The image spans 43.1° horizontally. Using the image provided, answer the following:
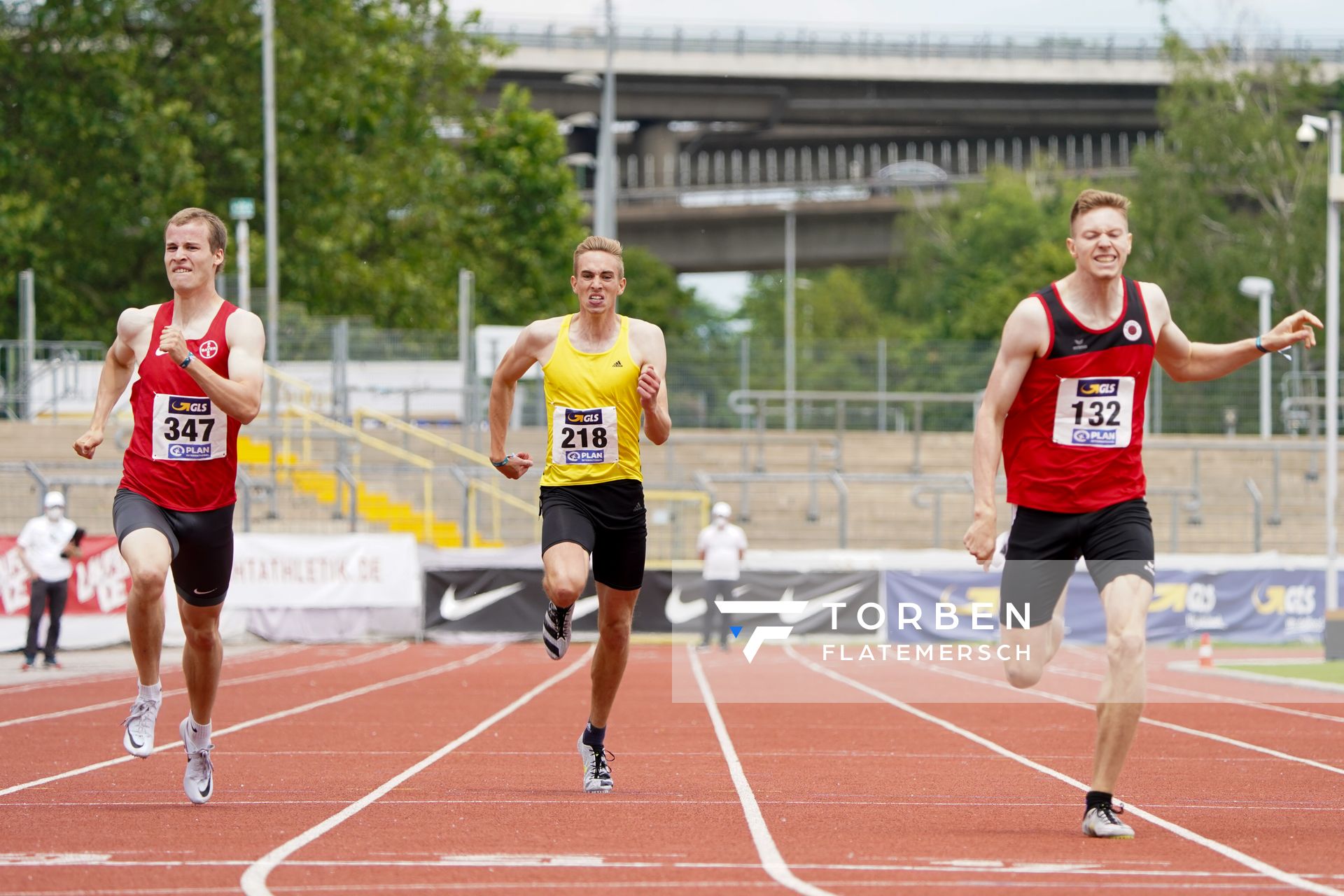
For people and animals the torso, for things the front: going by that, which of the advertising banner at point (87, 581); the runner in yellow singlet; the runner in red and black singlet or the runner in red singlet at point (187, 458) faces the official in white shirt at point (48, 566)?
the advertising banner

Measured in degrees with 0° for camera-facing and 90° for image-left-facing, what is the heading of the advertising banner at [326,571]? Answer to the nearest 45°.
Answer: approximately 0°

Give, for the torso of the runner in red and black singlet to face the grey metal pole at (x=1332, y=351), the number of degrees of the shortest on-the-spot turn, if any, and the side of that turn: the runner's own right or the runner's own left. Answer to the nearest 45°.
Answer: approximately 180°

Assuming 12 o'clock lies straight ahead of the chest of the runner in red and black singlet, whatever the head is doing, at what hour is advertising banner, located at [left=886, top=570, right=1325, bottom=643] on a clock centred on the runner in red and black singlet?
The advertising banner is roughly at 6 o'clock from the runner in red and black singlet.

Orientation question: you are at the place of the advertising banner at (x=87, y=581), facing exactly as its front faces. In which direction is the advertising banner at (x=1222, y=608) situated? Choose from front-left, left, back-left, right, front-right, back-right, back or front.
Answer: left

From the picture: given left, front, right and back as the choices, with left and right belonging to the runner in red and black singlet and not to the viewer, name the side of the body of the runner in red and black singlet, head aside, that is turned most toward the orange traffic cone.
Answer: back

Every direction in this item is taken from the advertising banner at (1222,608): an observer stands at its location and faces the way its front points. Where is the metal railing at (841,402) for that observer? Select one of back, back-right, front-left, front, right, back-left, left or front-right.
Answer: back-right

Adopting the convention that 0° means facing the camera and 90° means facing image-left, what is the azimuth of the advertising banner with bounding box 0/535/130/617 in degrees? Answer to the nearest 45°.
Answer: approximately 0°

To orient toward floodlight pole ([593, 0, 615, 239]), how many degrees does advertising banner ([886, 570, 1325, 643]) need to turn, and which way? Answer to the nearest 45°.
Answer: approximately 135° to its right

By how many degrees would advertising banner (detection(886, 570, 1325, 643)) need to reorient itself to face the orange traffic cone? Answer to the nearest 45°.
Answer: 0° — it already faces it
